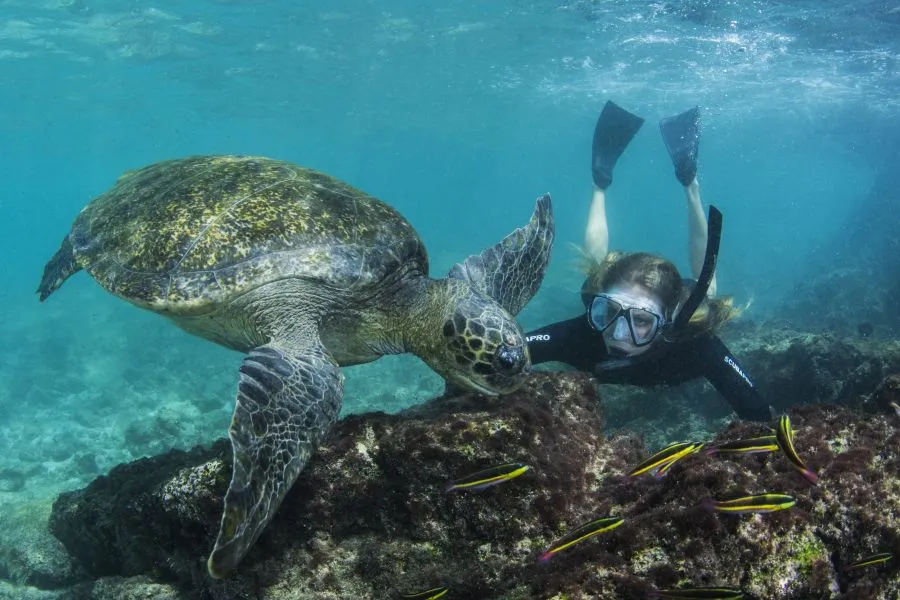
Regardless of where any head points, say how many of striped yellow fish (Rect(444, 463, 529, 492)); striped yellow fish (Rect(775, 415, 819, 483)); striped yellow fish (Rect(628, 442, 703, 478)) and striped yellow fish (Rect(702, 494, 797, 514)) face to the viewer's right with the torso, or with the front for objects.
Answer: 3

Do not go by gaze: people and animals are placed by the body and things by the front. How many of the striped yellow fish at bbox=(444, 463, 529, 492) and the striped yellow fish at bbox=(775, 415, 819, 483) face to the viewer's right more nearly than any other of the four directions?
1

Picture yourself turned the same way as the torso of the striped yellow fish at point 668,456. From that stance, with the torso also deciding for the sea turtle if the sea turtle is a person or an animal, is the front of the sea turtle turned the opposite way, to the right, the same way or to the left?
the same way

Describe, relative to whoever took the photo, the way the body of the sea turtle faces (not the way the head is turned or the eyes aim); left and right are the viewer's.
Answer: facing the viewer and to the right of the viewer

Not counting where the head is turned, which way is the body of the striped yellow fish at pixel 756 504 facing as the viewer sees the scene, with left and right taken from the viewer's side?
facing to the right of the viewer

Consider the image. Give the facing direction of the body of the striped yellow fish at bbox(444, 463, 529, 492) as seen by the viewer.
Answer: to the viewer's right

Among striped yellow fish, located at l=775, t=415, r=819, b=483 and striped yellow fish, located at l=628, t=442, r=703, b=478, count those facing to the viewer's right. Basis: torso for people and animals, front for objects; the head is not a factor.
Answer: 1

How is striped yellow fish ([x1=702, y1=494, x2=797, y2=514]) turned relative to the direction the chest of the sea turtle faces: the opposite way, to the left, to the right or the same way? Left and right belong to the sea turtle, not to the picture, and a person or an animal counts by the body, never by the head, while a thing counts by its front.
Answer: the same way

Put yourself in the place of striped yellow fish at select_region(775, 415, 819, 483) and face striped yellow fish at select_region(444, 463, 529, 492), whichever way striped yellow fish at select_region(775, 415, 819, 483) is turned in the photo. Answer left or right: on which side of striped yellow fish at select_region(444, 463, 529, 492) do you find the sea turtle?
right

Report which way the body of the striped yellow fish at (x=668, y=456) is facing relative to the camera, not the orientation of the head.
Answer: to the viewer's right
